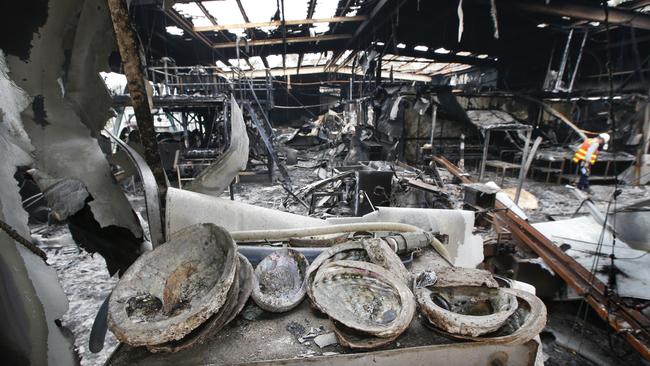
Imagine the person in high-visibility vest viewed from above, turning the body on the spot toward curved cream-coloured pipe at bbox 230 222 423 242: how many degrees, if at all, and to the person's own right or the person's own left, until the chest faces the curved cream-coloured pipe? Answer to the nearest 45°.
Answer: approximately 90° to the person's own right

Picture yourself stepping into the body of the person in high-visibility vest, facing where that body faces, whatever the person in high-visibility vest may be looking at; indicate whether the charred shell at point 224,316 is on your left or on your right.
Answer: on your right

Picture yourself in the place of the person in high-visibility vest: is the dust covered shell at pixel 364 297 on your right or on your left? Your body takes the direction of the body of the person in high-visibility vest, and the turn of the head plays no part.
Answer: on your right

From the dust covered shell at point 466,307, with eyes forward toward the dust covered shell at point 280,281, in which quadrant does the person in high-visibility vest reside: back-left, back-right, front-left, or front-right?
back-right

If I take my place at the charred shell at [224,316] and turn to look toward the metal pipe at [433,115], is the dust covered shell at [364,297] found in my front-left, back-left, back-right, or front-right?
front-right
